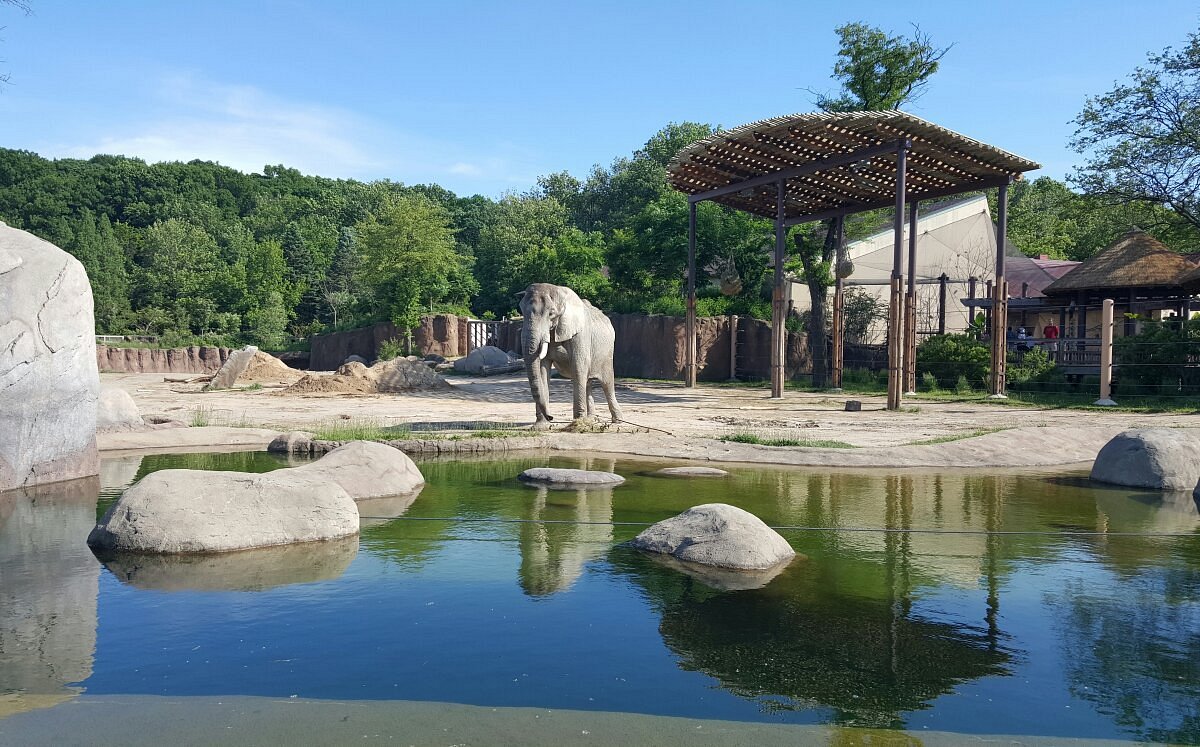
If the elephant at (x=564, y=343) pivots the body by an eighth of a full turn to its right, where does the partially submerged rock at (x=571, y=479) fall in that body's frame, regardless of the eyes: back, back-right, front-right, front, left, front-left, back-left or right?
left

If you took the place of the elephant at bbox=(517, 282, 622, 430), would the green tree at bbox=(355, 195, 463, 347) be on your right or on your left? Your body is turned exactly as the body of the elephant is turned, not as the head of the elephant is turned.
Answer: on your right

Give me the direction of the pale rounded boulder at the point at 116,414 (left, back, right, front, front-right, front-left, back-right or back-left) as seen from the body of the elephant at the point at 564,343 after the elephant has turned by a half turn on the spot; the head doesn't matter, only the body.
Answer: back-left

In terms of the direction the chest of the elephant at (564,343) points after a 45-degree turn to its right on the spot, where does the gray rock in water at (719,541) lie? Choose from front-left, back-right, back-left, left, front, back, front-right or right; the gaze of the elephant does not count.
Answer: left

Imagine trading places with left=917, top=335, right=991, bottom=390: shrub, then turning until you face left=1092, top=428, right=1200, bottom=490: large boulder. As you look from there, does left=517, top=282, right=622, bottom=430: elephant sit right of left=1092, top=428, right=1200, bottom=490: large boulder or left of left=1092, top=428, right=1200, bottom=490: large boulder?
right

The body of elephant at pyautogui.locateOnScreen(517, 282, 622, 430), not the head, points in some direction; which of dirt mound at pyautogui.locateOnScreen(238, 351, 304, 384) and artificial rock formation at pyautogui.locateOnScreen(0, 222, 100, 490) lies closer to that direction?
the artificial rock formation

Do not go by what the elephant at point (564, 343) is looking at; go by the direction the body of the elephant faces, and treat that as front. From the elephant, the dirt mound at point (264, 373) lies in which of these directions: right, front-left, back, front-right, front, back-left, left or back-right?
right

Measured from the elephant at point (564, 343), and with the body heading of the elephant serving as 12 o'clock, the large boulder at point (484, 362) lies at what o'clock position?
The large boulder is roughly at 4 o'clock from the elephant.

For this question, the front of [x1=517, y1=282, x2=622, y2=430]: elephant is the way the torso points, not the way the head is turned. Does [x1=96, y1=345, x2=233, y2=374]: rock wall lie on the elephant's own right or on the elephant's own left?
on the elephant's own right

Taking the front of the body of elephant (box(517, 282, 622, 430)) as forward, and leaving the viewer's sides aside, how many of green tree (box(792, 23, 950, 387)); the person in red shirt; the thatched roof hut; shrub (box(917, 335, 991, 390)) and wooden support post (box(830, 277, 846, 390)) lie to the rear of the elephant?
5

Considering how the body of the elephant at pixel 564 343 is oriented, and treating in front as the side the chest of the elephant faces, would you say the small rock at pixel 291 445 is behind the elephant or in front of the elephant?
in front

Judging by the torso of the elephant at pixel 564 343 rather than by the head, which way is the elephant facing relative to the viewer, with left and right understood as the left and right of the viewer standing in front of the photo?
facing the viewer and to the left of the viewer

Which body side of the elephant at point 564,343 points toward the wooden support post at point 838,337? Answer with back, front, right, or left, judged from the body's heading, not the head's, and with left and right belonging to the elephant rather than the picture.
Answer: back
